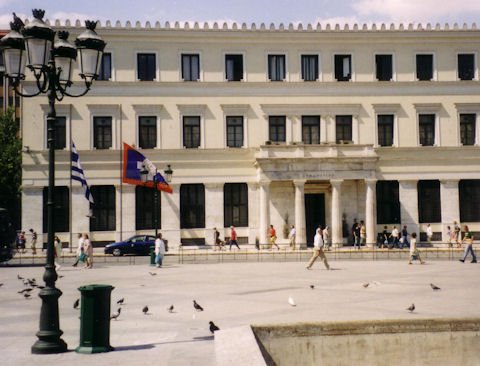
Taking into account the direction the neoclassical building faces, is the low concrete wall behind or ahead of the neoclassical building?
ahead

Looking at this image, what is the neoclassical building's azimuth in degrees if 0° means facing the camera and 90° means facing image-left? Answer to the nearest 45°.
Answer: approximately 0°

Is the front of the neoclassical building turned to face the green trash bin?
yes

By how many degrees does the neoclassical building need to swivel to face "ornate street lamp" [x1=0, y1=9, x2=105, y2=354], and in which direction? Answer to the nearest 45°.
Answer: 0° — it already faces it

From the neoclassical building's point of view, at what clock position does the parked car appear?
The parked car is roughly at 2 o'clock from the neoclassical building.

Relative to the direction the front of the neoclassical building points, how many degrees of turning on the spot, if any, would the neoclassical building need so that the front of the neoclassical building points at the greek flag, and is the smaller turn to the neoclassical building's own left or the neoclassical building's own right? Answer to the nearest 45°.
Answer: approximately 45° to the neoclassical building's own right
